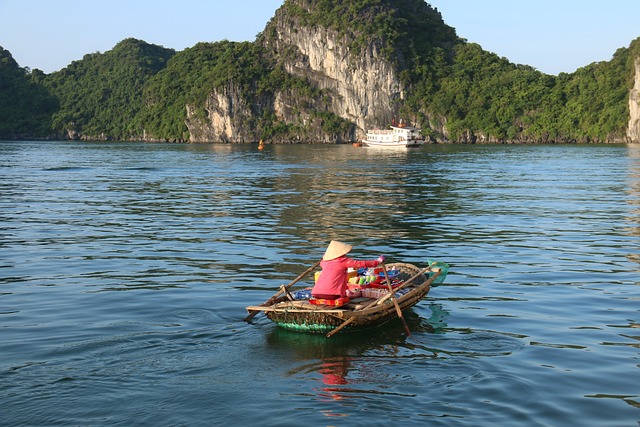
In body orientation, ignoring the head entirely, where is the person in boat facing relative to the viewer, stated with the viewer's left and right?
facing away from the viewer and to the right of the viewer
